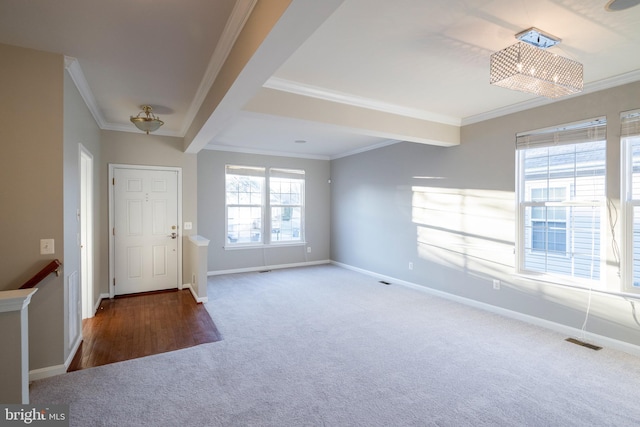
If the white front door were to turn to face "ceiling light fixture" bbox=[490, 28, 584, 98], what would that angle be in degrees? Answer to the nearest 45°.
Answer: approximately 45° to its left

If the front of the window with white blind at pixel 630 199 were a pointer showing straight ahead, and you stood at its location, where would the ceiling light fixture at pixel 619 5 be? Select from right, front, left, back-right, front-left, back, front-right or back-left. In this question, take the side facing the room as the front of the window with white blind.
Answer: front-left

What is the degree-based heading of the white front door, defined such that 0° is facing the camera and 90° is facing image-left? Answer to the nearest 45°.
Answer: approximately 0°

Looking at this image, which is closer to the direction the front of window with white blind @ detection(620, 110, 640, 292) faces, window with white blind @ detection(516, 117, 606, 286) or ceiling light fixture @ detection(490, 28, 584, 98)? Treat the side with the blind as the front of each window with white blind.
the ceiling light fixture

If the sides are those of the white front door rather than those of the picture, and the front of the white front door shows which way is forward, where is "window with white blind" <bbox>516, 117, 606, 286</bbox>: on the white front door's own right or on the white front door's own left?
on the white front door's own left

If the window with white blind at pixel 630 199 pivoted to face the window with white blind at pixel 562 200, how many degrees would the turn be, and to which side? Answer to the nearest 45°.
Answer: approximately 45° to its right

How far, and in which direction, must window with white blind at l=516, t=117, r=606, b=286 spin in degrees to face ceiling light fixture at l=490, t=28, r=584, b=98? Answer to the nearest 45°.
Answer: approximately 45° to its left

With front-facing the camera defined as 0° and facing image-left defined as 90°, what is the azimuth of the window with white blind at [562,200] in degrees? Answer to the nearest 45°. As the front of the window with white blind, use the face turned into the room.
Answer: approximately 45°

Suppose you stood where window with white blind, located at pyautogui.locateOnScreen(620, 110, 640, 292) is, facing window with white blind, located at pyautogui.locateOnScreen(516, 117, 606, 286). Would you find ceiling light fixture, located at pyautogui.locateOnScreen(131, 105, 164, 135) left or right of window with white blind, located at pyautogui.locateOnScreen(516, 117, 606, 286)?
left

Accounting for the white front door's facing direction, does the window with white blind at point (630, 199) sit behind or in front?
in front
